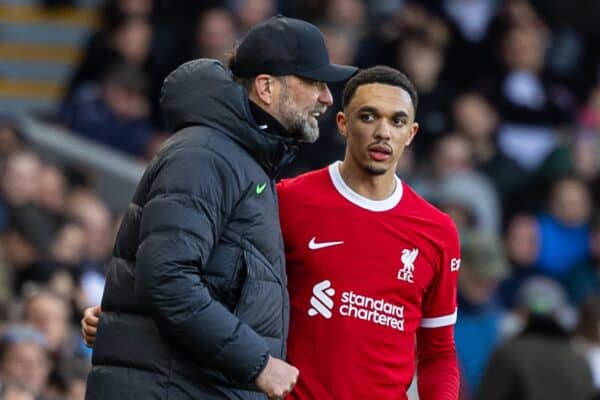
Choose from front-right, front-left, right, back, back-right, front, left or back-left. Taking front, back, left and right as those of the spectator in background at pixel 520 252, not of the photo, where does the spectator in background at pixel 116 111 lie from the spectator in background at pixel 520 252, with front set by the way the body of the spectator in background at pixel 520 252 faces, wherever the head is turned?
right

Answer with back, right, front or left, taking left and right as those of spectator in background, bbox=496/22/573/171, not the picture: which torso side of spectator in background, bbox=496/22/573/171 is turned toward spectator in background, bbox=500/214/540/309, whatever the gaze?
front

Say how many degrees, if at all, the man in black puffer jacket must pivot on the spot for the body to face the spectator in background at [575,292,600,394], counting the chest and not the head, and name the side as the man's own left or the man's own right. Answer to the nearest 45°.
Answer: approximately 45° to the man's own left

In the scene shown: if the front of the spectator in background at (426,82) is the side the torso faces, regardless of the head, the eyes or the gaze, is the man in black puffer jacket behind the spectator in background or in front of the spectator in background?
in front
